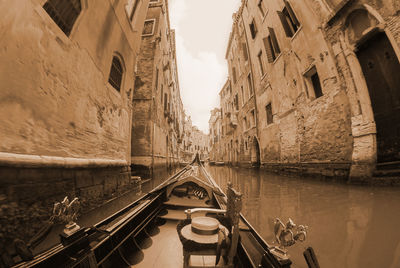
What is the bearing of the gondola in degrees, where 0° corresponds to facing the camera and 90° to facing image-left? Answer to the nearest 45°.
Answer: approximately 180°

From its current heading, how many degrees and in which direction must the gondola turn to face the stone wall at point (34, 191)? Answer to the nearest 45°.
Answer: approximately 45° to its left

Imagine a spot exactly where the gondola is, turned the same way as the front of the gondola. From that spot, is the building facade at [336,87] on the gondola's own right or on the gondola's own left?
on the gondola's own right

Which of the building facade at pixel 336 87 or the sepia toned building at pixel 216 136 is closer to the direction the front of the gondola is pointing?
the sepia toned building

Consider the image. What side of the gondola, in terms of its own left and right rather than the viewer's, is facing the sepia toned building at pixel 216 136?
front
